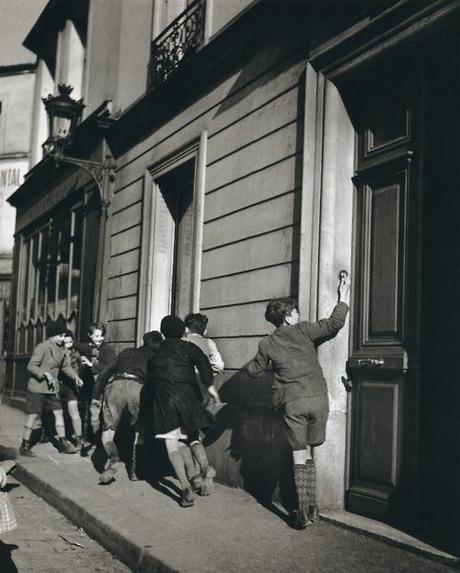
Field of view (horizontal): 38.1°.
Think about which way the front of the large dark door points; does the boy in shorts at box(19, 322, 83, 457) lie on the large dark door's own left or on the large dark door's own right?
on the large dark door's own right

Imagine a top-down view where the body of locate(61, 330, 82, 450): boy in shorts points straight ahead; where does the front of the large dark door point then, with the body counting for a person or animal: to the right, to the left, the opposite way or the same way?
to the right

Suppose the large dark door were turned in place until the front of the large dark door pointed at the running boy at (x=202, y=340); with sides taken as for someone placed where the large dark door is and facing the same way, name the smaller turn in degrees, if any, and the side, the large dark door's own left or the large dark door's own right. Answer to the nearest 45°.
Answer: approximately 90° to the large dark door's own right

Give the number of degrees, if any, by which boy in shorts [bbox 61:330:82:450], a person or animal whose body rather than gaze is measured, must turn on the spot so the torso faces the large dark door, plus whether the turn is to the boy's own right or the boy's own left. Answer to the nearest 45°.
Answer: approximately 45° to the boy's own left

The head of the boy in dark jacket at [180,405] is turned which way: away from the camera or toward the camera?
away from the camera

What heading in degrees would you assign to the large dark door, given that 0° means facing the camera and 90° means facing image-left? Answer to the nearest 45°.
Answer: approximately 45°

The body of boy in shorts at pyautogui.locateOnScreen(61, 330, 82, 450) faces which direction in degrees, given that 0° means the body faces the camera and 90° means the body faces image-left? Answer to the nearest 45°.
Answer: approximately 0°
